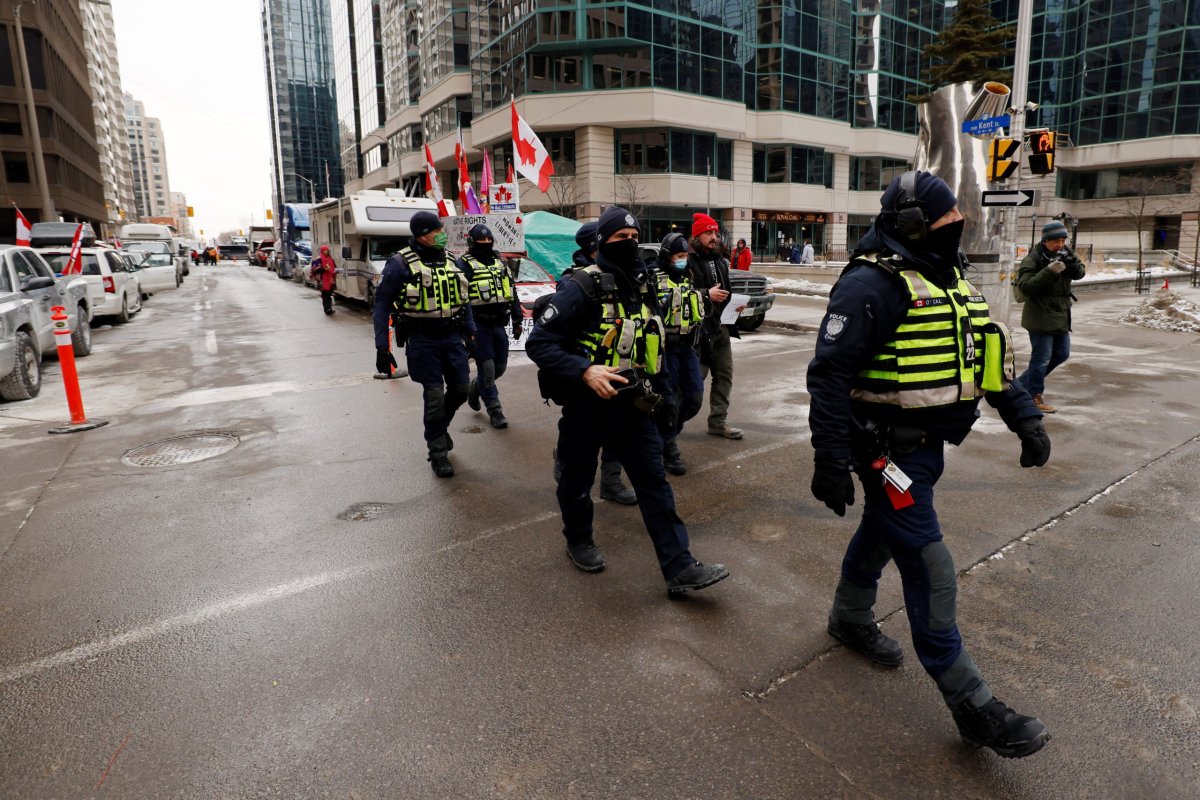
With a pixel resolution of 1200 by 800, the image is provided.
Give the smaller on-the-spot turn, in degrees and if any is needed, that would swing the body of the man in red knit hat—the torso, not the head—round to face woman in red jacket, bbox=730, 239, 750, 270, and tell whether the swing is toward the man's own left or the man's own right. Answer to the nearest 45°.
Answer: approximately 135° to the man's own left

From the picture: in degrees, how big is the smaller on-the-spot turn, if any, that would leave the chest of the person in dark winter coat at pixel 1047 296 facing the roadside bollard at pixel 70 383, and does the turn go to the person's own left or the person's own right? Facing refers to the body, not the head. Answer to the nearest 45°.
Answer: approximately 90° to the person's own right

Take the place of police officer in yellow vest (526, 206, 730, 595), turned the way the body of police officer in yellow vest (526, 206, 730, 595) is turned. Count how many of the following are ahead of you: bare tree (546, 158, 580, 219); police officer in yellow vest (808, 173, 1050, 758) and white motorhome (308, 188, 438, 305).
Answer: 1

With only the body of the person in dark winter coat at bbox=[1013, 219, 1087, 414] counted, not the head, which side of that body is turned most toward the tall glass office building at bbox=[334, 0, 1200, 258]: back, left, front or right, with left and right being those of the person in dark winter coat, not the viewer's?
back

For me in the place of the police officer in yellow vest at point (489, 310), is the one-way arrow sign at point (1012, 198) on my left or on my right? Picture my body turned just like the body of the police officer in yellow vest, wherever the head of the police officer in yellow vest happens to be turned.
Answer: on my left

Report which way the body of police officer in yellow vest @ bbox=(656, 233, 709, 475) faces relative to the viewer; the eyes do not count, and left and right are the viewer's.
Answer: facing the viewer and to the right of the viewer

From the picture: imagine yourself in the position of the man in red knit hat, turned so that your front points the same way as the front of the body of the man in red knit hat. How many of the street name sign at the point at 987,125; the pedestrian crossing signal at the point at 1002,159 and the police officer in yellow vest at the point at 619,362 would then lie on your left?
2

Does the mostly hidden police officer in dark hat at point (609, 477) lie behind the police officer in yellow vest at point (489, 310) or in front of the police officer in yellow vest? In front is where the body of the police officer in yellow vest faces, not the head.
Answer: in front

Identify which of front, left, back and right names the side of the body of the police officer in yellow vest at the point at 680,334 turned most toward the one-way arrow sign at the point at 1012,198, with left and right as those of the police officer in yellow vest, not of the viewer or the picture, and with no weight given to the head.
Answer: left

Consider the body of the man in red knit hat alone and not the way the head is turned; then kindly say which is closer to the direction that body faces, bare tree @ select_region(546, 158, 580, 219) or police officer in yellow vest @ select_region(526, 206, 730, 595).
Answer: the police officer in yellow vest

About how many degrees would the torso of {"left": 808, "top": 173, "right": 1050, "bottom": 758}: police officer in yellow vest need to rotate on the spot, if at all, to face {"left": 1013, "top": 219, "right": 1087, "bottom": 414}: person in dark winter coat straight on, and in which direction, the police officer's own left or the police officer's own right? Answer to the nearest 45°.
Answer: approximately 135° to the police officer's own left

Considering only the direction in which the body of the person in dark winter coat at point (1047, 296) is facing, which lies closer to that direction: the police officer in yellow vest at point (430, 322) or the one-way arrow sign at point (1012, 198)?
the police officer in yellow vest
